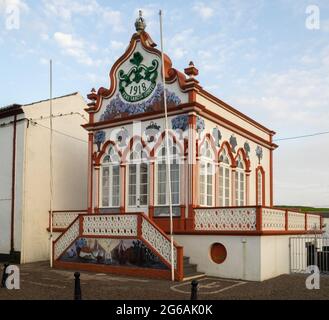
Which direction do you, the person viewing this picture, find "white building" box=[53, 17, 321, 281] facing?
facing the viewer and to the left of the viewer

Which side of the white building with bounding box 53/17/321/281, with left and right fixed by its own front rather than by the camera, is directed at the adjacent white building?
right

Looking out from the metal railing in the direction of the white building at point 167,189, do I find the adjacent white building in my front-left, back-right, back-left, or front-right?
front-right

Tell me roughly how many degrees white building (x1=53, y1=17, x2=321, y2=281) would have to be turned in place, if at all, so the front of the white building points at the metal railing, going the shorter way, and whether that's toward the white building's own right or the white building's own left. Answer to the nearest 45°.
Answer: approximately 135° to the white building's own left
